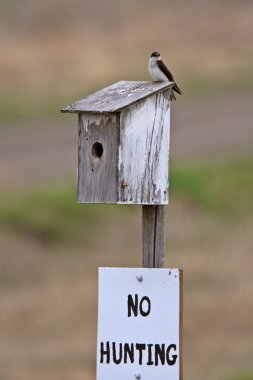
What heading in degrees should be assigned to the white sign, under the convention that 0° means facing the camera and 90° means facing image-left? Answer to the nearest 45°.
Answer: approximately 0°

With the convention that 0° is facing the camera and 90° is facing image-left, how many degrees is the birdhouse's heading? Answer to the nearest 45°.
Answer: approximately 45°
